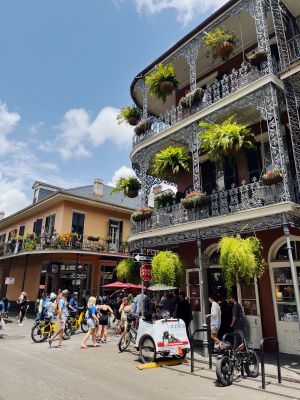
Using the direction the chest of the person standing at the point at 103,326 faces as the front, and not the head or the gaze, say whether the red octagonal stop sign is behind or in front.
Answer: in front
